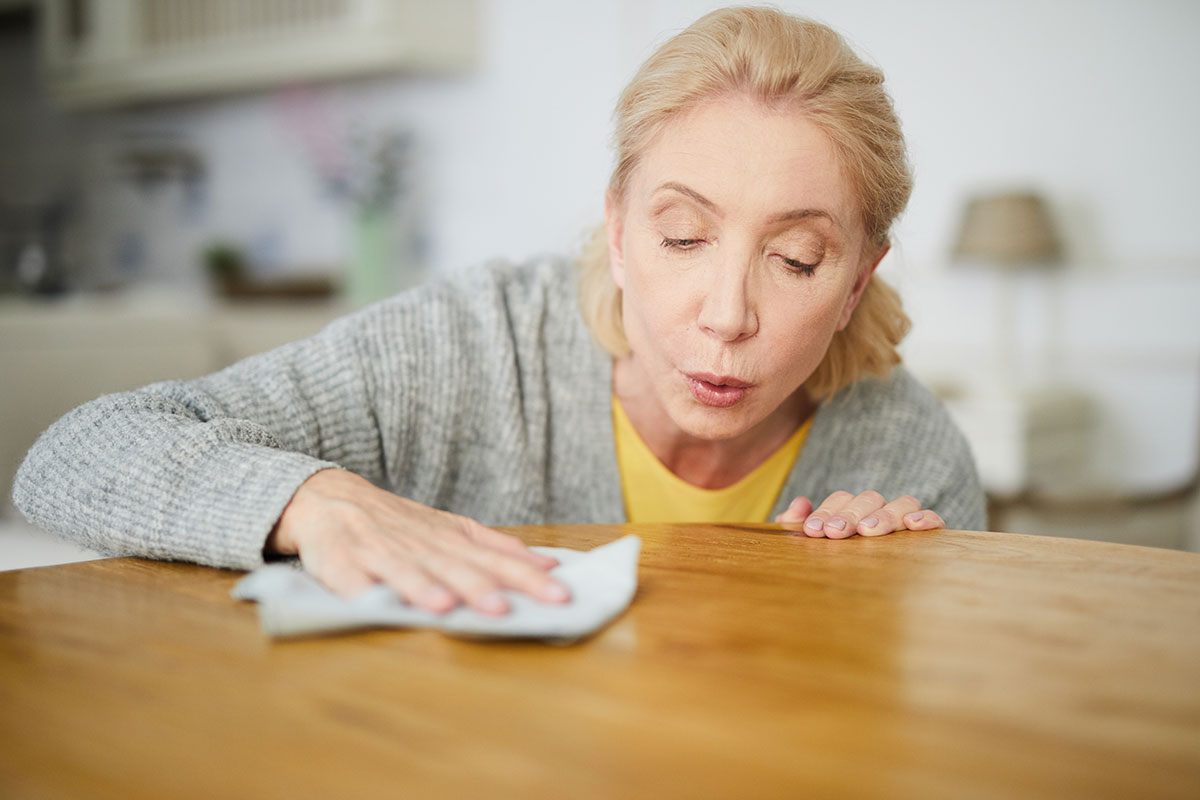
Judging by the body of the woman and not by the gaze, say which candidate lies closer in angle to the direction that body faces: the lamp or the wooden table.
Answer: the wooden table

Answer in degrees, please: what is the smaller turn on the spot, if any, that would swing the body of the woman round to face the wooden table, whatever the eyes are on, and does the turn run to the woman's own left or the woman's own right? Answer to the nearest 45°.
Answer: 0° — they already face it

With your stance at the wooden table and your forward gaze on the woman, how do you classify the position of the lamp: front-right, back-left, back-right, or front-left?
front-right

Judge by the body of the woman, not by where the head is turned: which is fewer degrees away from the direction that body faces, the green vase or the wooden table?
the wooden table

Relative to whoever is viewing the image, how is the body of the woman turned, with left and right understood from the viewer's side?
facing the viewer

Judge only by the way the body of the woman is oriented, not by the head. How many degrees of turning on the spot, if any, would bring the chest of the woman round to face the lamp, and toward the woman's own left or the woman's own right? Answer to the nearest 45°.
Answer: approximately 135° to the woman's own left

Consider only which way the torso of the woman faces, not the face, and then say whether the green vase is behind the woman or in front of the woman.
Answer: behind
